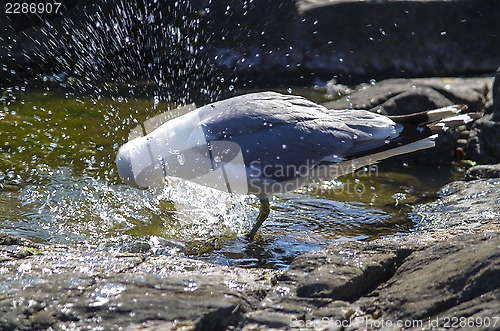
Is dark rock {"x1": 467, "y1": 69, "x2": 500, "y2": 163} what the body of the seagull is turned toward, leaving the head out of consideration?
no

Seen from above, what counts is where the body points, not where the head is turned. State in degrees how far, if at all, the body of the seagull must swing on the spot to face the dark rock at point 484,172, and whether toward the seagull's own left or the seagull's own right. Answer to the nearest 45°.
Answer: approximately 135° to the seagull's own right

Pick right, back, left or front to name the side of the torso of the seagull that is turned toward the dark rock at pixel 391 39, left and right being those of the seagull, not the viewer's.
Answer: right

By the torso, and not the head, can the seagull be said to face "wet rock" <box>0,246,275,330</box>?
no

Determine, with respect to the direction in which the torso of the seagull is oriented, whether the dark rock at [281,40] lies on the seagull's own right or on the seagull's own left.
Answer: on the seagull's own right

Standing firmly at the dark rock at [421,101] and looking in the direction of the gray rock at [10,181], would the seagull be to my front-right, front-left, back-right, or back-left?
front-left

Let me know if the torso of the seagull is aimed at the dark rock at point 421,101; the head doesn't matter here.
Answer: no

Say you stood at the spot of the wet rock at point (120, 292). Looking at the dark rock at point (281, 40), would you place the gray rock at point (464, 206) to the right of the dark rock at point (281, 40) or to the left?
right

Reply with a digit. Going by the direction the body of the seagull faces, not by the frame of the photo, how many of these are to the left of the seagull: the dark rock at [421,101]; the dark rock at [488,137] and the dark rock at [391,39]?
0

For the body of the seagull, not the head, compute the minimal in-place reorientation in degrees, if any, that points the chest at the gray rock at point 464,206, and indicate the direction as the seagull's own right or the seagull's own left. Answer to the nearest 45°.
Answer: approximately 180°

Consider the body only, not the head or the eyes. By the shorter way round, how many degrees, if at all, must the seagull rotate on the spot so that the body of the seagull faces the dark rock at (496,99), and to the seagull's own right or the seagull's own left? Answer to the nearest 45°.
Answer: approximately 135° to the seagull's own right

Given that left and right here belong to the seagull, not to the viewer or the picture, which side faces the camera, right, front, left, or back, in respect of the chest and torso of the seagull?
left
